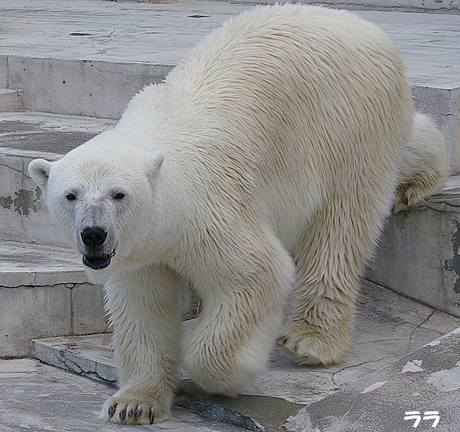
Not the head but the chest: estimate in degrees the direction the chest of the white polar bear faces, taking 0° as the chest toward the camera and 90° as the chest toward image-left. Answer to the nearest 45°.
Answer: approximately 45°
